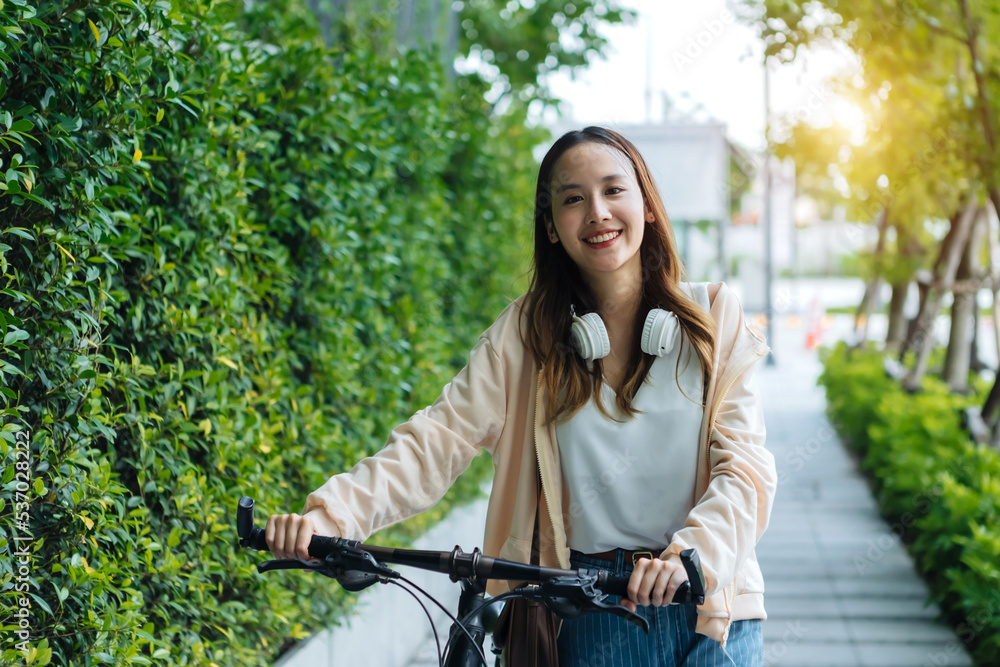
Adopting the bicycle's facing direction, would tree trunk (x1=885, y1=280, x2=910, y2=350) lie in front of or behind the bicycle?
behind

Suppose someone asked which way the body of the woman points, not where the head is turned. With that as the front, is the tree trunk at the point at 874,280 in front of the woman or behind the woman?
behind

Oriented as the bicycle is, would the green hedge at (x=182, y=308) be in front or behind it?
behind

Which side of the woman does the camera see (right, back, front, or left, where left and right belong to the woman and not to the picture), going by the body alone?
front

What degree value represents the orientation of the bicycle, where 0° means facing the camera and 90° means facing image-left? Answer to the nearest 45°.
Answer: approximately 0°

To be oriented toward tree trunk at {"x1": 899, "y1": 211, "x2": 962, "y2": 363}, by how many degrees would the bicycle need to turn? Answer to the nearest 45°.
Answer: approximately 135° to its left

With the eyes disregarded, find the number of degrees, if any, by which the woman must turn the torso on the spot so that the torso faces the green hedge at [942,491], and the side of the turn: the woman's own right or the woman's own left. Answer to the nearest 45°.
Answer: approximately 135° to the woman's own left
